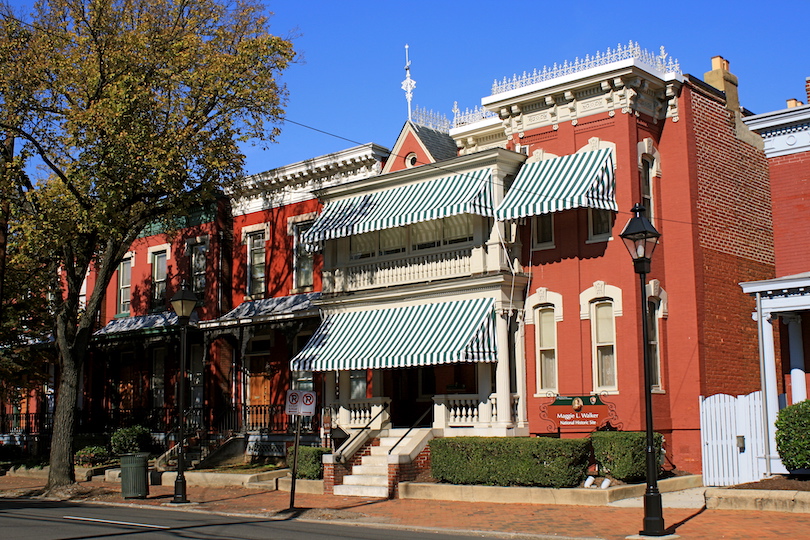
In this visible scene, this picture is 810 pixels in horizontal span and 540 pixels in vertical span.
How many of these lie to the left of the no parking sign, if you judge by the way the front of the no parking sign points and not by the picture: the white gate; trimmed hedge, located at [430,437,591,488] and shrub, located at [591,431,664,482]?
3

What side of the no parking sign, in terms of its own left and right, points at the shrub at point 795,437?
left

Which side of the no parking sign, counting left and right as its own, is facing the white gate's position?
left

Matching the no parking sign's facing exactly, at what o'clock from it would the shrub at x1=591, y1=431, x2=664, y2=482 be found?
The shrub is roughly at 9 o'clock from the no parking sign.

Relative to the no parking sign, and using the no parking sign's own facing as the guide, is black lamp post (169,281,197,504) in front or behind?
behind

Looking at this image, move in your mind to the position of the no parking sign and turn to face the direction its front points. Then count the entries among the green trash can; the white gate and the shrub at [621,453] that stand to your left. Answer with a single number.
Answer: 2

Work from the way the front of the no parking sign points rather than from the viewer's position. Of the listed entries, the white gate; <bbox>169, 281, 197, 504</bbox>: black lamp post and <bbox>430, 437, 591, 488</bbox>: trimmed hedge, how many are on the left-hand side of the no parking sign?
2

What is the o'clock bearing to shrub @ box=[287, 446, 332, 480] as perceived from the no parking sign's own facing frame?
The shrub is roughly at 6 o'clock from the no parking sign.

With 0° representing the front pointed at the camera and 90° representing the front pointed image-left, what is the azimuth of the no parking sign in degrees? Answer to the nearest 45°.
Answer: approximately 0°

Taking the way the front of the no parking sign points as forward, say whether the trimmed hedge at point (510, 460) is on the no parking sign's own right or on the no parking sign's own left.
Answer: on the no parking sign's own left

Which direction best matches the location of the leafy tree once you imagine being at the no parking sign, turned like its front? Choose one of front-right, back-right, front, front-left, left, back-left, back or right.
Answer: back-right

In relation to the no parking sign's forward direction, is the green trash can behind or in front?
behind
